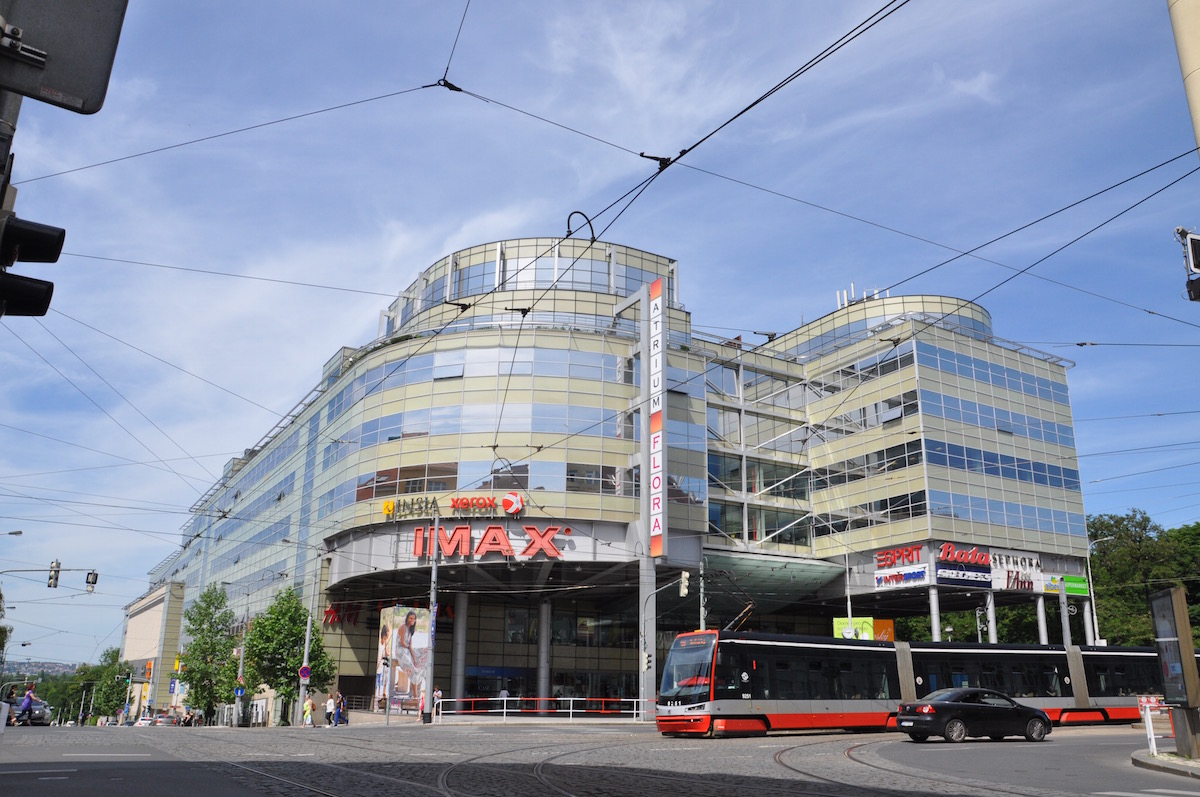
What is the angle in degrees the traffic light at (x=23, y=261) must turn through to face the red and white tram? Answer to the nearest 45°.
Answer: approximately 45° to its left

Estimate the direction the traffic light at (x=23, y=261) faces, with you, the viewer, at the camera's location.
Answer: facing to the right of the viewer

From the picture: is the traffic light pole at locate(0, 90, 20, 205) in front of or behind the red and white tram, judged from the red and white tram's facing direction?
in front

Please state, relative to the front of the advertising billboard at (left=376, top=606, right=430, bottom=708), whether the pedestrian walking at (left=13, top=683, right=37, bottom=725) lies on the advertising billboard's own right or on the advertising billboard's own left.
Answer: on the advertising billboard's own right

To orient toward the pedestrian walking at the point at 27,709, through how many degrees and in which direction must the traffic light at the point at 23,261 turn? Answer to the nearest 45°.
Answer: approximately 90° to its left

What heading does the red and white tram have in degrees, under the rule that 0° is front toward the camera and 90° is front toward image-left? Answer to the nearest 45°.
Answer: approximately 45°

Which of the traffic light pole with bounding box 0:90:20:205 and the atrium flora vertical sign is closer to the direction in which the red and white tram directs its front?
the traffic light pole

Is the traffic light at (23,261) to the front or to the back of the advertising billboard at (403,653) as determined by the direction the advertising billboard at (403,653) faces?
to the front
